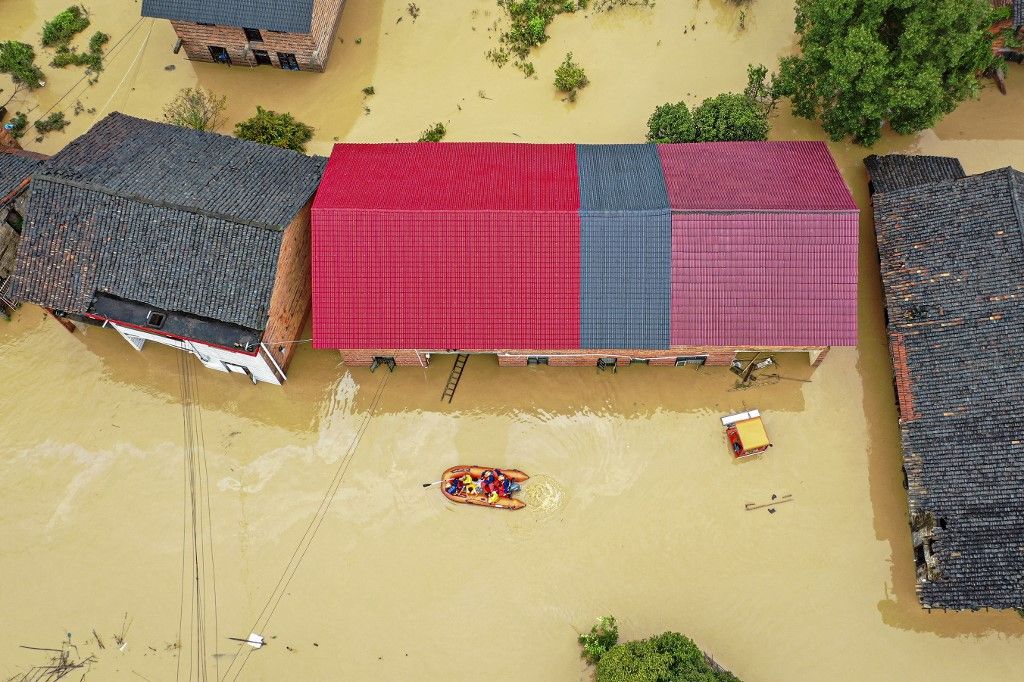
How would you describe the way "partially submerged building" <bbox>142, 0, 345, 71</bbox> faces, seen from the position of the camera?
facing the viewer

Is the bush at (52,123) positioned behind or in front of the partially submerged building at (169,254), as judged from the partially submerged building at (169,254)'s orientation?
behind

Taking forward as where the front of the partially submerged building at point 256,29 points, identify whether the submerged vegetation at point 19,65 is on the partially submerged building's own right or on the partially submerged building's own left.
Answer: on the partially submerged building's own right

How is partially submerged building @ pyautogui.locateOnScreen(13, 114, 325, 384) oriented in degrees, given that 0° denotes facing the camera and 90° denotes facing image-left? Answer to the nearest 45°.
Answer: approximately 0°

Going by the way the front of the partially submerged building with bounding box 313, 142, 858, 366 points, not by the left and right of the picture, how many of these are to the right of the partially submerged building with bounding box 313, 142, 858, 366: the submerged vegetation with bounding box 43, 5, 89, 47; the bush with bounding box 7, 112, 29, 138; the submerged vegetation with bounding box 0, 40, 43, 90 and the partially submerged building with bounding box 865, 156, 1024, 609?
3

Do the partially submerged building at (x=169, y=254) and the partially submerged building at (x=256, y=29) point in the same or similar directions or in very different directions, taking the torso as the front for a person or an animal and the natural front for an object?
same or similar directions

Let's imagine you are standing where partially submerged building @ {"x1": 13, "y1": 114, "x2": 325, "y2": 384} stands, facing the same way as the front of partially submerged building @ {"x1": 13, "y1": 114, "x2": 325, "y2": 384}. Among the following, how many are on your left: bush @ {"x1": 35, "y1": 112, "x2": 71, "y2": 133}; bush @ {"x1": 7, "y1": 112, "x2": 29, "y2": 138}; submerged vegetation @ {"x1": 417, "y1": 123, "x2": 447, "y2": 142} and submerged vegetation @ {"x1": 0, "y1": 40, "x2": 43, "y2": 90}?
1

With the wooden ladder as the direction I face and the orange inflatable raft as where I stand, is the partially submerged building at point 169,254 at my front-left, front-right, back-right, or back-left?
front-left

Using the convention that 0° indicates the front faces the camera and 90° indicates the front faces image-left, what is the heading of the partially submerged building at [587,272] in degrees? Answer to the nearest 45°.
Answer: approximately 0°
